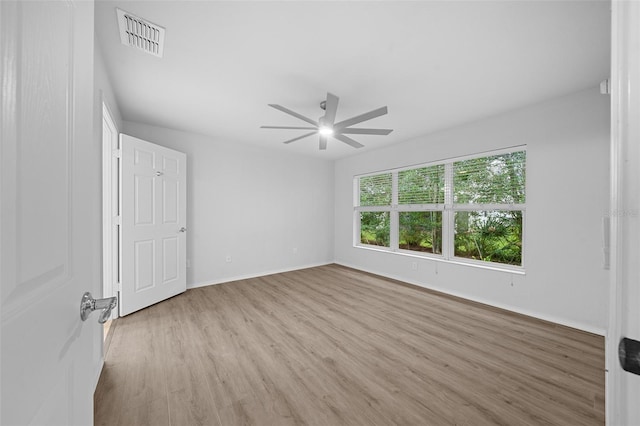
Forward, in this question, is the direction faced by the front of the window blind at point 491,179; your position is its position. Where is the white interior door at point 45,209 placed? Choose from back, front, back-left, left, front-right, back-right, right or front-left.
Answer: front-left

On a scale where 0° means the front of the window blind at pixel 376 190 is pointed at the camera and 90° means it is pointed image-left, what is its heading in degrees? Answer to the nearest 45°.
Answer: approximately 45°

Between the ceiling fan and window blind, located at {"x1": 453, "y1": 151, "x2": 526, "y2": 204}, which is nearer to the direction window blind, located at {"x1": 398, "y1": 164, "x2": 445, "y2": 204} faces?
the ceiling fan

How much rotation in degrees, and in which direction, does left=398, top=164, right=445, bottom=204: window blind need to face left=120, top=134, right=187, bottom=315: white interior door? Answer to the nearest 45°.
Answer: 0° — it already faces it

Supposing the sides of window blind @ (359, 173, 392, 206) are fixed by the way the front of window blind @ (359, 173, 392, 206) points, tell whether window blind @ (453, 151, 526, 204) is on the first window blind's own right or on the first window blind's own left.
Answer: on the first window blind's own left

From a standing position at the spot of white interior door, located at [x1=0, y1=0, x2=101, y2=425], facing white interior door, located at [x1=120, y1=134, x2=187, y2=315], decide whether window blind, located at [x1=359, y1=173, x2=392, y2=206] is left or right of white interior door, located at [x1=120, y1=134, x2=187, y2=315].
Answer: right

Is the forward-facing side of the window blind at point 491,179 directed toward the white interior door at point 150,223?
yes

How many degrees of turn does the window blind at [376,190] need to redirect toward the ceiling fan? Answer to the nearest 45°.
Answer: approximately 45° to its left

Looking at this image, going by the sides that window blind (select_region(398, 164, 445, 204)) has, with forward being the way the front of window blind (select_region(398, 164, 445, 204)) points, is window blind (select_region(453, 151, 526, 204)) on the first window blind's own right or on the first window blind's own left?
on the first window blind's own left

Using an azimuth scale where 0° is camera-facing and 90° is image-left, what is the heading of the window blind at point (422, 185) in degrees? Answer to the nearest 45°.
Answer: approximately 45°
